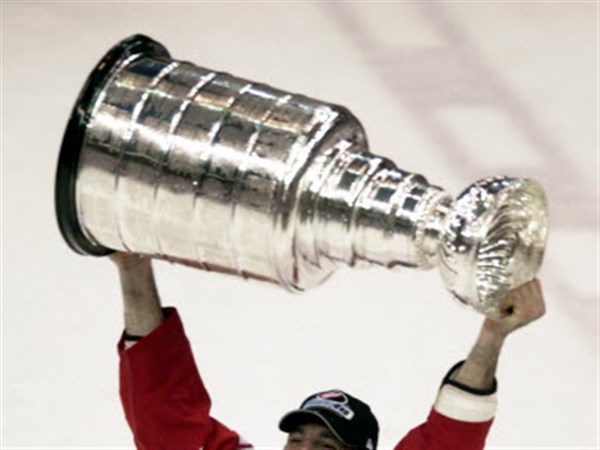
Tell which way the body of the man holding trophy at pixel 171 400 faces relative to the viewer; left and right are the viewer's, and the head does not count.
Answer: facing the viewer and to the left of the viewer
